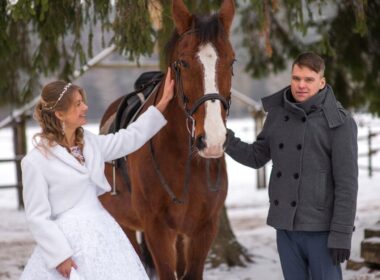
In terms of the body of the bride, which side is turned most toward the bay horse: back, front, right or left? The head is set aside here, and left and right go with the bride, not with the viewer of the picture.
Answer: left

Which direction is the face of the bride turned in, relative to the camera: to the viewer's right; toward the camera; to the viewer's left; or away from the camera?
to the viewer's right

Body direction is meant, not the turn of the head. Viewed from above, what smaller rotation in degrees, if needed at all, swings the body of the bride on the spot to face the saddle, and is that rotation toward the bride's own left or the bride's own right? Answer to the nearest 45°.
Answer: approximately 135° to the bride's own left

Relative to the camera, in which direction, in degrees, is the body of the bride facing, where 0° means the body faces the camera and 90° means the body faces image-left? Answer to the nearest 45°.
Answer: approximately 315°
